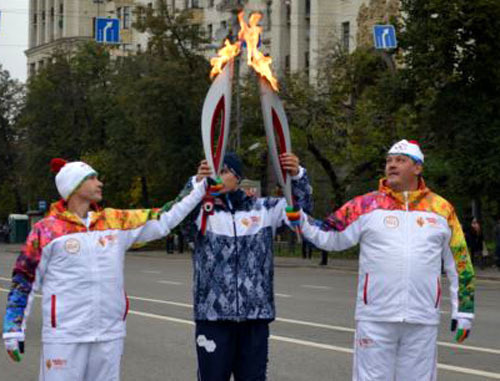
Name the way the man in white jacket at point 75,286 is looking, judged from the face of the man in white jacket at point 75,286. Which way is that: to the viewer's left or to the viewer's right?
to the viewer's right

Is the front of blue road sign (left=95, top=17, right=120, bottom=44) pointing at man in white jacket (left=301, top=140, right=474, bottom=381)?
yes

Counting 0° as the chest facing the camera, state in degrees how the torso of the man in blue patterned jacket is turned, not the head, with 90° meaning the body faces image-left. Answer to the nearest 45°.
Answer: approximately 0°

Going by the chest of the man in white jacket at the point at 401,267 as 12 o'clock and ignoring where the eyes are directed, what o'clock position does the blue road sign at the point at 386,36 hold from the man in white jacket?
The blue road sign is roughly at 6 o'clock from the man in white jacket.

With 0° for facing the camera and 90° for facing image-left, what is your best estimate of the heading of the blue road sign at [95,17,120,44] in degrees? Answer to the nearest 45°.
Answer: approximately 0°

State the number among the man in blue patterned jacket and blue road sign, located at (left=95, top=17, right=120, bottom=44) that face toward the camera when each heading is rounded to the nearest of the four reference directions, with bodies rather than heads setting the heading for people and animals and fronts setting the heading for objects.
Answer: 2

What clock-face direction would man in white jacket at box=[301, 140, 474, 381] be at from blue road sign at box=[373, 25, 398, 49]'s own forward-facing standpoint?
The man in white jacket is roughly at 12 o'clock from the blue road sign.

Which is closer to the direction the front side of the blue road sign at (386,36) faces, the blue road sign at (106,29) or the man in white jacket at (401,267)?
the man in white jacket

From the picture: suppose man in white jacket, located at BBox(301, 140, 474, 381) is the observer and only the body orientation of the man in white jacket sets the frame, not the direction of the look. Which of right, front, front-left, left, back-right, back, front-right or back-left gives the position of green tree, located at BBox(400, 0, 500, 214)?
back

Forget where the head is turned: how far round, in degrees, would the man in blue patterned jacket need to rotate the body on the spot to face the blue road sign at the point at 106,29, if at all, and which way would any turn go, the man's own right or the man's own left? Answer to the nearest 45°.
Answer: approximately 180°

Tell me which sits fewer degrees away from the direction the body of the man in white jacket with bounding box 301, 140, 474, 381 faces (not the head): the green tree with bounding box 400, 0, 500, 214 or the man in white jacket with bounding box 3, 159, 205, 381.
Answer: the man in white jacket

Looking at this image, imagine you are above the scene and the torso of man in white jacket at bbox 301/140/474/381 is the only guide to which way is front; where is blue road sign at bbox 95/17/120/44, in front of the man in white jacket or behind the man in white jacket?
behind
